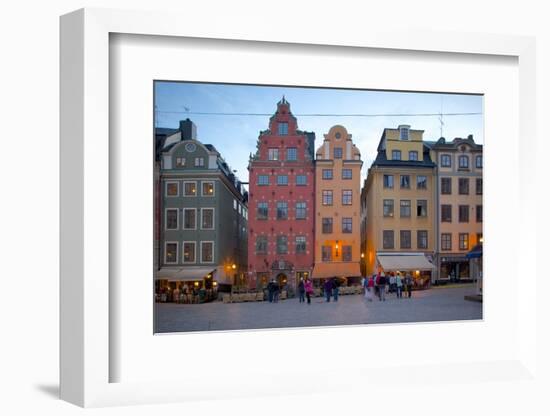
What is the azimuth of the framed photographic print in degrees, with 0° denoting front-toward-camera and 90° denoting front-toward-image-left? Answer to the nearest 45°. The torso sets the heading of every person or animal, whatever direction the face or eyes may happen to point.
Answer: approximately 315°
